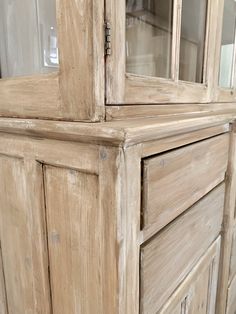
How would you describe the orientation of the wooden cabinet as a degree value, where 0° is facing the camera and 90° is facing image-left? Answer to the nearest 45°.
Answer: approximately 315°
